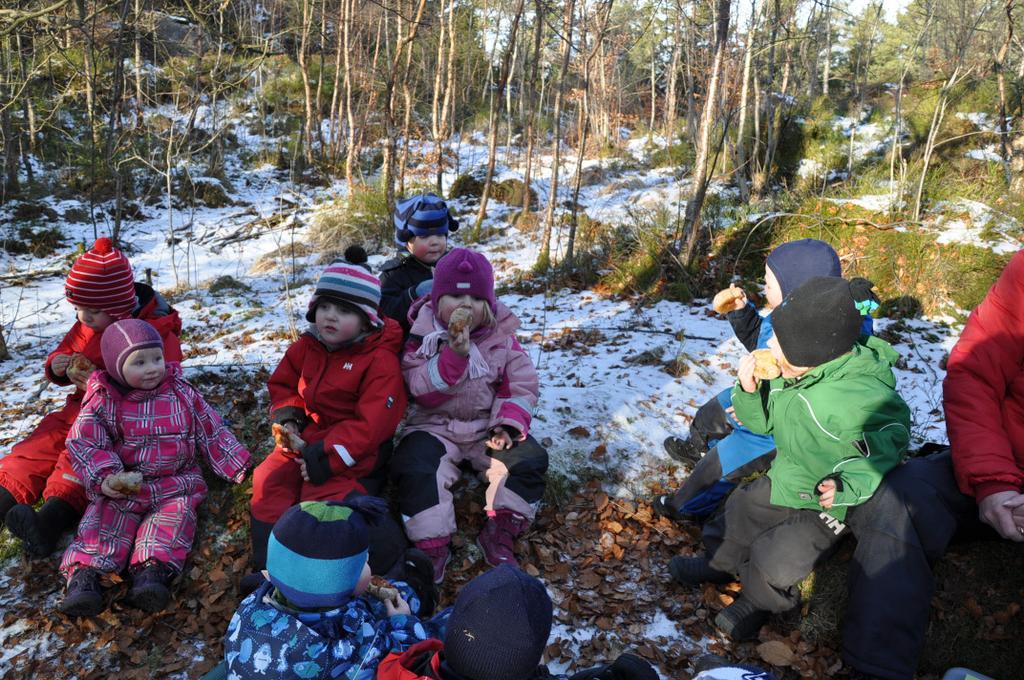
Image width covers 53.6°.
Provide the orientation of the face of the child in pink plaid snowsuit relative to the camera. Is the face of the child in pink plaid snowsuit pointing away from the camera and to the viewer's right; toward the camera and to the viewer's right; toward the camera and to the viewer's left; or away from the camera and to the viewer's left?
toward the camera and to the viewer's right

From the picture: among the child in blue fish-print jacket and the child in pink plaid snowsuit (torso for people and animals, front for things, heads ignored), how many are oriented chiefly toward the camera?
1

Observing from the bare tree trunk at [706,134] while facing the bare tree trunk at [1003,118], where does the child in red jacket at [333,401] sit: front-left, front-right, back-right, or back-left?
back-right

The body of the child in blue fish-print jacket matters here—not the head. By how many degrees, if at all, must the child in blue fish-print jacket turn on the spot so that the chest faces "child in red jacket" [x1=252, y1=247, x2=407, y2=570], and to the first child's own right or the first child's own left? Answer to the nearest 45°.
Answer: approximately 45° to the first child's own left

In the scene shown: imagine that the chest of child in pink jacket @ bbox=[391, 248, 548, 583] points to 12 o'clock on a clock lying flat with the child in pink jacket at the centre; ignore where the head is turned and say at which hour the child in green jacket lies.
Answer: The child in green jacket is roughly at 10 o'clock from the child in pink jacket.

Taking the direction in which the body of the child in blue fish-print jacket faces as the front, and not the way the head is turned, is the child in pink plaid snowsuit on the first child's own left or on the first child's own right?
on the first child's own left

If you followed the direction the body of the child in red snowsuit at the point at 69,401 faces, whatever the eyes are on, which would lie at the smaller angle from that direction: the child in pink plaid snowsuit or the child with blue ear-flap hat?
the child in pink plaid snowsuit

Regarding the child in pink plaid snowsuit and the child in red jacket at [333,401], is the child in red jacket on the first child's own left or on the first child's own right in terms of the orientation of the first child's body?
on the first child's own left

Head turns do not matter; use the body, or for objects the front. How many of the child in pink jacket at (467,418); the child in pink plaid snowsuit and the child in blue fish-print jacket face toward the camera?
2
